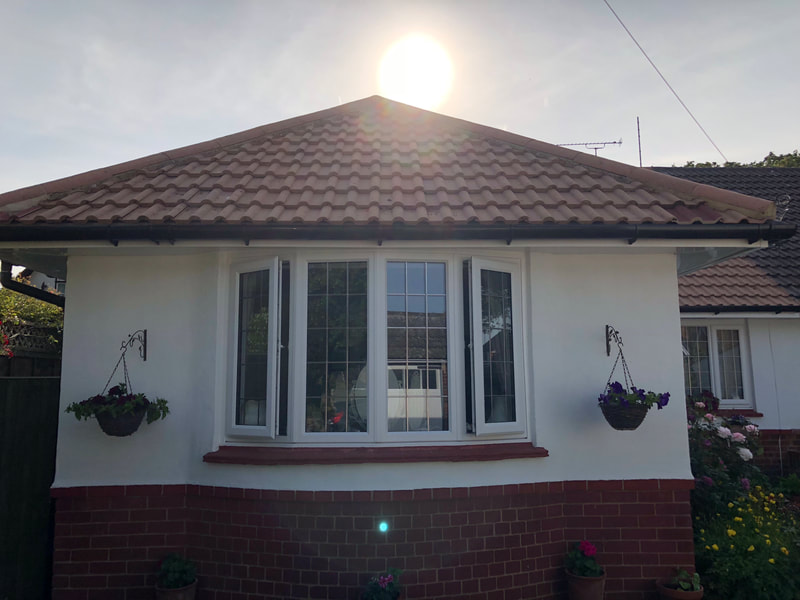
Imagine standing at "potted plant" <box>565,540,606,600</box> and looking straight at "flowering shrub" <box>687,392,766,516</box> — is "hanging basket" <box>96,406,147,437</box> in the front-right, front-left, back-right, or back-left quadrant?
back-left

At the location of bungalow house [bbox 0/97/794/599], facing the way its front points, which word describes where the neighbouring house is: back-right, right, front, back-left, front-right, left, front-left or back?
back-left

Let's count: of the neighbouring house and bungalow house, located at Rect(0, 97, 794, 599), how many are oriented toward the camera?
2

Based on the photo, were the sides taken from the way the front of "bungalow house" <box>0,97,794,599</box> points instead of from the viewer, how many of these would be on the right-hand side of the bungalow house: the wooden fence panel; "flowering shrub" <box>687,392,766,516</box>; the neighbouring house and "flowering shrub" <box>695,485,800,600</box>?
1

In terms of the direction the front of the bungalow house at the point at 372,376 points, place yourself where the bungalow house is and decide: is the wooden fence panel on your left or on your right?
on your right

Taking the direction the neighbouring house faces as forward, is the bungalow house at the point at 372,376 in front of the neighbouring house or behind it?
in front

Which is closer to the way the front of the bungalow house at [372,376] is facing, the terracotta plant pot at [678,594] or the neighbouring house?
the terracotta plant pot

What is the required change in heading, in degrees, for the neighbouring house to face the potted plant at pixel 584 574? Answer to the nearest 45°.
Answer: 0° — it already faces it

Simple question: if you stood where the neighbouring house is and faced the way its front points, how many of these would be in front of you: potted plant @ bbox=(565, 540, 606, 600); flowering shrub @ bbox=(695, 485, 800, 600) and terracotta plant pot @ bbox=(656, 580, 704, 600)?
3

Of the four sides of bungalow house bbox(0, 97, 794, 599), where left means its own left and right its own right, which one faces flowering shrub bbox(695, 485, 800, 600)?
left

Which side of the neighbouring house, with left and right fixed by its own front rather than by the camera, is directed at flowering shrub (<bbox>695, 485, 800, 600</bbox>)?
front

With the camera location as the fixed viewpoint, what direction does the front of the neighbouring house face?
facing the viewer
